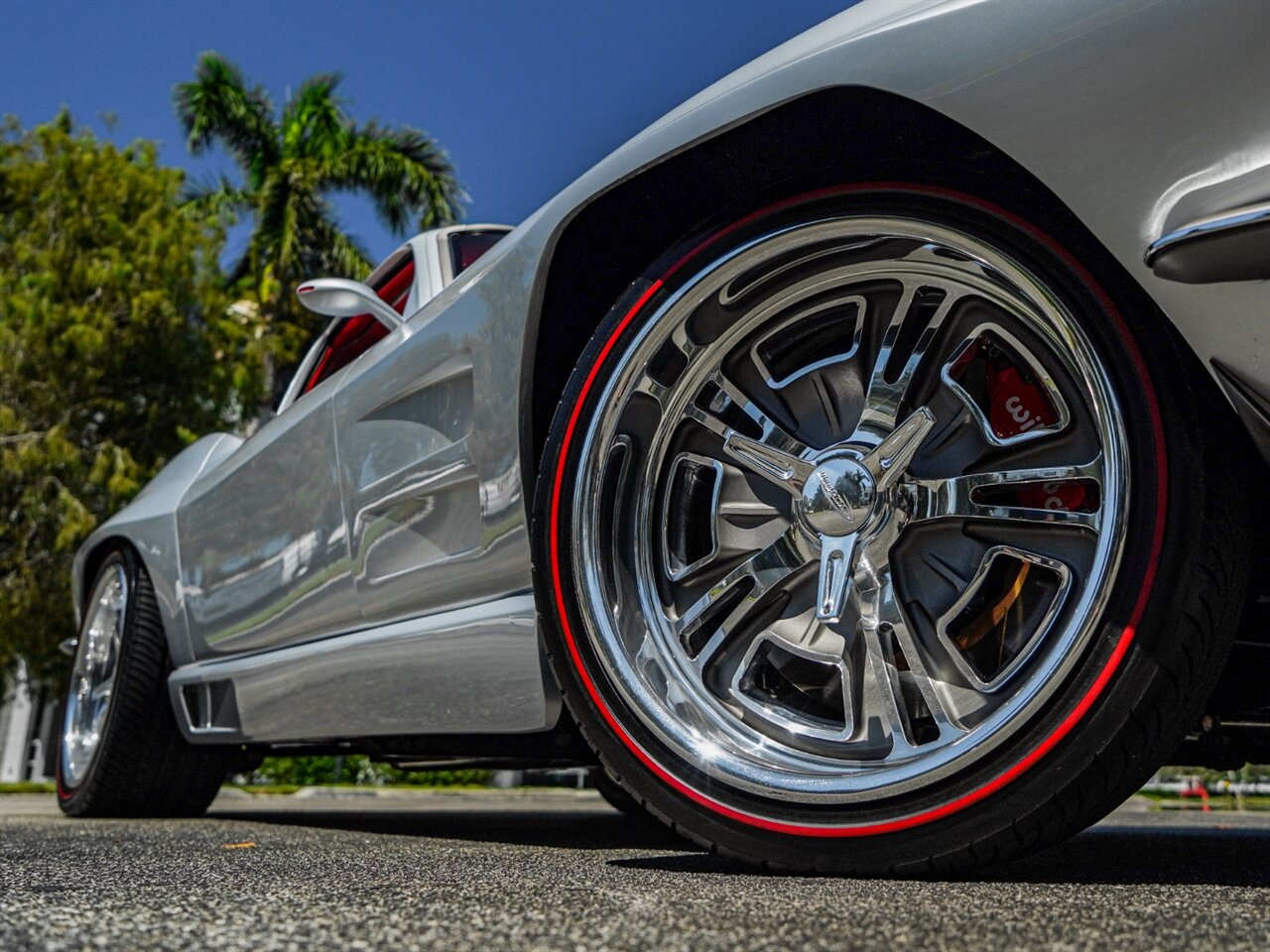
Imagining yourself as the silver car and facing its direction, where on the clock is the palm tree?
The palm tree is roughly at 7 o'clock from the silver car.

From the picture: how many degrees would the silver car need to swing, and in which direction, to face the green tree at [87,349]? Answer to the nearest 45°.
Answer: approximately 180°

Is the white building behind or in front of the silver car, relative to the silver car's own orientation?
behind

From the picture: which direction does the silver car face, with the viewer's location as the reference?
facing the viewer and to the right of the viewer
